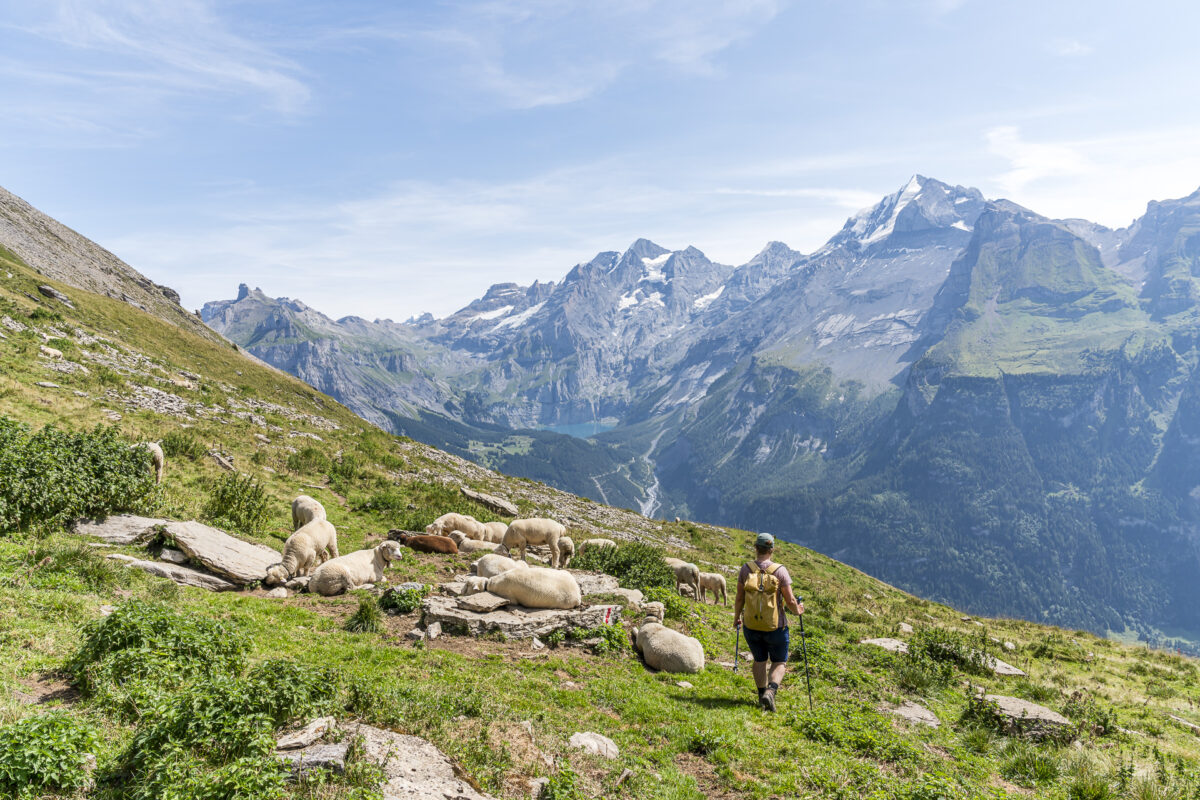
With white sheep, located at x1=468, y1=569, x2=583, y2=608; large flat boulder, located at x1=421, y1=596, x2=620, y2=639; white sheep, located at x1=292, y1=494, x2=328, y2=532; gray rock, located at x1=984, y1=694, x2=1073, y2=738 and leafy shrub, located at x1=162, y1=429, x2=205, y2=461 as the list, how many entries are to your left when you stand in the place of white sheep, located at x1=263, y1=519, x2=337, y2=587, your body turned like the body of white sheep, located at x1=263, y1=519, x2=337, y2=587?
3

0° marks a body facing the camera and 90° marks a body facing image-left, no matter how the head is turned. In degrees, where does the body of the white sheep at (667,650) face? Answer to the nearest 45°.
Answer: approximately 135°

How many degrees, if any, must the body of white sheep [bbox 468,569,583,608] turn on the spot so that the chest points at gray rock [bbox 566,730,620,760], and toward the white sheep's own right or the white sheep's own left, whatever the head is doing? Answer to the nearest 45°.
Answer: approximately 90° to the white sheep's own left

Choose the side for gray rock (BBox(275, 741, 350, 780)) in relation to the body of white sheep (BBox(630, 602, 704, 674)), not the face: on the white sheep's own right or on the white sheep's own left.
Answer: on the white sheep's own left

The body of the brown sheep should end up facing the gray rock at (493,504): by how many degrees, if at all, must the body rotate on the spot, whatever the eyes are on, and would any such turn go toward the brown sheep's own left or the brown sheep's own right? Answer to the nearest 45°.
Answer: approximately 90° to the brown sheep's own right

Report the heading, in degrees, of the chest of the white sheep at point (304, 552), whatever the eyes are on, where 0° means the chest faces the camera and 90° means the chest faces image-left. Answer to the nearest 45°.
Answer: approximately 45°

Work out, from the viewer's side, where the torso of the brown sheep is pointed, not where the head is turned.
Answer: to the viewer's left

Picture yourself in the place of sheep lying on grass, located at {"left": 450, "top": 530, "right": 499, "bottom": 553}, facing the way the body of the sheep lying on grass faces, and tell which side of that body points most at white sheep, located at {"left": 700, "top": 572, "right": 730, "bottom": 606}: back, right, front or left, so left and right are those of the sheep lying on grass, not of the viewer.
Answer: back

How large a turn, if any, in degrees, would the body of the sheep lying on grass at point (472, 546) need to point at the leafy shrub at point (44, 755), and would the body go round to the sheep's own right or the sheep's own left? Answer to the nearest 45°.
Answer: approximately 90° to the sheep's own left

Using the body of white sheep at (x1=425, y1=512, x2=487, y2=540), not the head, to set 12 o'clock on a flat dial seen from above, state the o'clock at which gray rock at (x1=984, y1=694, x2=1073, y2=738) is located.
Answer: The gray rock is roughly at 8 o'clock from the white sheep.

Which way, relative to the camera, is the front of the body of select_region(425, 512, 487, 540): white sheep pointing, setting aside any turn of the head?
to the viewer's left

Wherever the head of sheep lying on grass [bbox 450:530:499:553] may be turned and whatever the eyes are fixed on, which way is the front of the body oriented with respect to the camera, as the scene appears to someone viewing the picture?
to the viewer's left

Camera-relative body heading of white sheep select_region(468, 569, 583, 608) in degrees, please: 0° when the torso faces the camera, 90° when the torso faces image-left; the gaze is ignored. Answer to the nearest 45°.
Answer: approximately 90°
